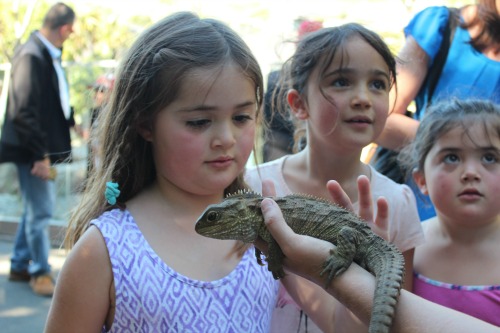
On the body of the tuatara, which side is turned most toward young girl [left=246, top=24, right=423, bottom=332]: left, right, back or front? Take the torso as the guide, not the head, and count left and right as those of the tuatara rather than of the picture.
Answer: right

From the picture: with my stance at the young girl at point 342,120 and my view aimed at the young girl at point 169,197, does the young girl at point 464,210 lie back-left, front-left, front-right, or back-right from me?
back-left

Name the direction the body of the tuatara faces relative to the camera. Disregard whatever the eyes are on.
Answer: to the viewer's left

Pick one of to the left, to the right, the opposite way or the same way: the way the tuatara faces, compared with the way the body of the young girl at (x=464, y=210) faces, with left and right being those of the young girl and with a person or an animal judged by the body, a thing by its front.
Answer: to the right

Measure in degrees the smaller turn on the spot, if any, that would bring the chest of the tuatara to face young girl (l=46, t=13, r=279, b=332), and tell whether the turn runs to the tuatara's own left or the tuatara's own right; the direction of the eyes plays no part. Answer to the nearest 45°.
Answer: approximately 45° to the tuatara's own right

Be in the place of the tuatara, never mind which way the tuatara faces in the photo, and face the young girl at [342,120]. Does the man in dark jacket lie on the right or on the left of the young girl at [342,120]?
left

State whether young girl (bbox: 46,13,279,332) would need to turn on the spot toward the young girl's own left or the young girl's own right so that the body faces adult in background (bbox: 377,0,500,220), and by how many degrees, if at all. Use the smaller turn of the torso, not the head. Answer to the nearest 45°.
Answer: approximately 90° to the young girl's own left

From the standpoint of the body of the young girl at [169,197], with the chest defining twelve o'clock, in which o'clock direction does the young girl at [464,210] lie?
the young girl at [464,210] is roughly at 10 o'clock from the young girl at [169,197].
